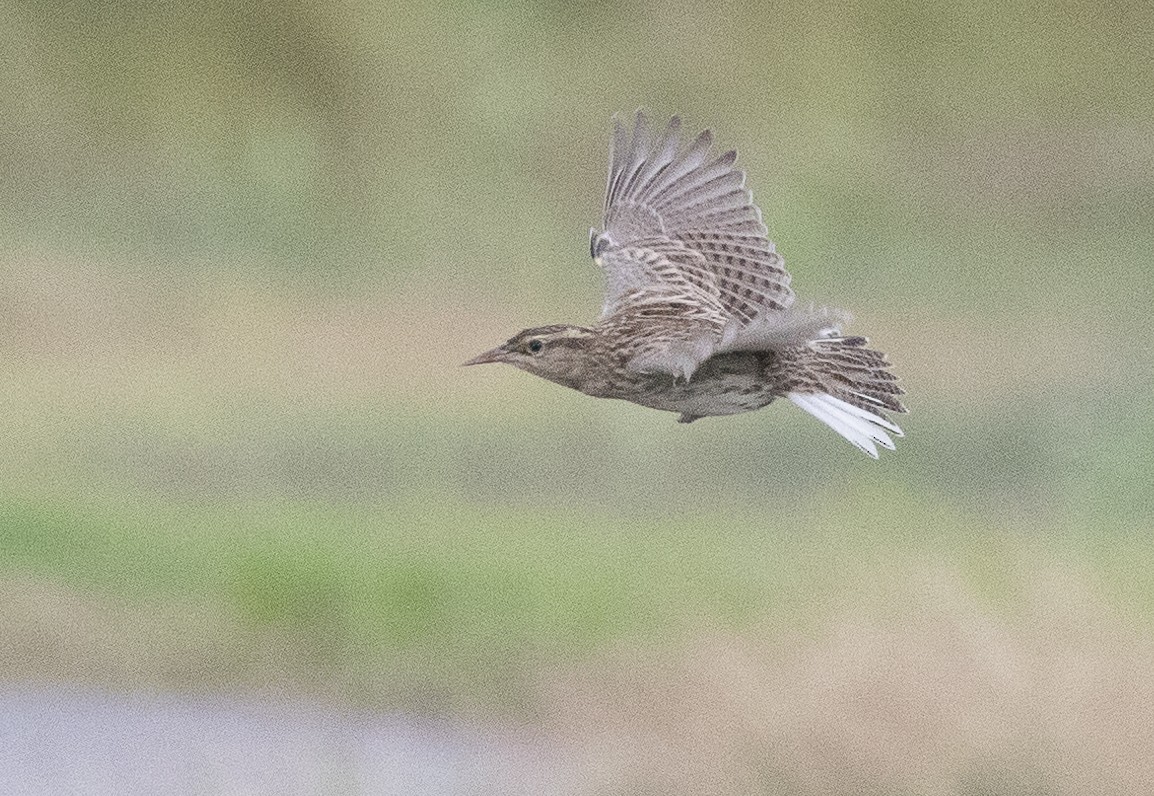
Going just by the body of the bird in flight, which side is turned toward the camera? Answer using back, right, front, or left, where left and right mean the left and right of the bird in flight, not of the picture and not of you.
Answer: left
